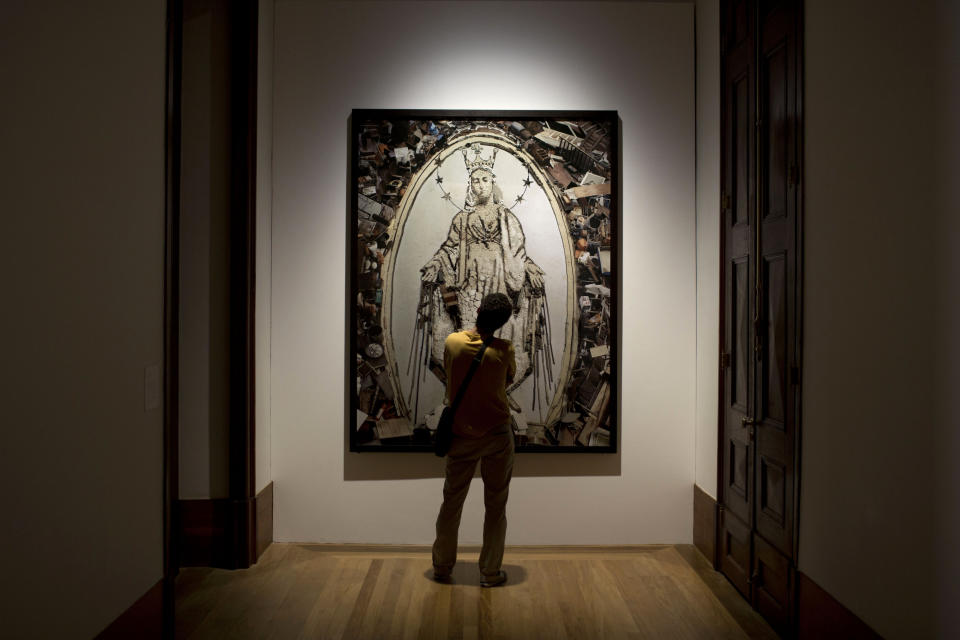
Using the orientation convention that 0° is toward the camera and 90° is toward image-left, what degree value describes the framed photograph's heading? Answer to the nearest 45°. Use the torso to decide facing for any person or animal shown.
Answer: approximately 0°

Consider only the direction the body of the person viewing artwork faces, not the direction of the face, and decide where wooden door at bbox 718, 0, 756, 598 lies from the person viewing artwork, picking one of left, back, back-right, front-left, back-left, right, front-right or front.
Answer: right

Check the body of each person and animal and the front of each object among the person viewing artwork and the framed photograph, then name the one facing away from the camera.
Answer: the person viewing artwork

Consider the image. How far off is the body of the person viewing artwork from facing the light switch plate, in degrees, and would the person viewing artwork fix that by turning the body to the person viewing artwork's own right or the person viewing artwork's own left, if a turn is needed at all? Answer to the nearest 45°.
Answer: approximately 135° to the person viewing artwork's own left

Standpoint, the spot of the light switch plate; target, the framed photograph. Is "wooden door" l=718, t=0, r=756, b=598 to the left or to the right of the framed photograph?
right

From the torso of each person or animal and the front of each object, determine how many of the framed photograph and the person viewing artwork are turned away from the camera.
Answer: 1

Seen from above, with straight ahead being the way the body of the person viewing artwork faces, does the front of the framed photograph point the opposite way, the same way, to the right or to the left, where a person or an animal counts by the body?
the opposite way

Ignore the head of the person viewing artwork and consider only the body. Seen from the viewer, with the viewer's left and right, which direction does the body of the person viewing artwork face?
facing away from the viewer

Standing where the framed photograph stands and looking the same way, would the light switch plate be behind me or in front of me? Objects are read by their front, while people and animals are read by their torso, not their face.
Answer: in front

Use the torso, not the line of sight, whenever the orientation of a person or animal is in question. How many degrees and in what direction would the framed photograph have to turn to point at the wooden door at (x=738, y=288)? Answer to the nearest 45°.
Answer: approximately 45° to its left

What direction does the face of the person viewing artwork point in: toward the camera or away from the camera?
away from the camera

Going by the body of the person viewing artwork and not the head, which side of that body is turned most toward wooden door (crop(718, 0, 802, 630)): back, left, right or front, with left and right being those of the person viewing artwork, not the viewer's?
right

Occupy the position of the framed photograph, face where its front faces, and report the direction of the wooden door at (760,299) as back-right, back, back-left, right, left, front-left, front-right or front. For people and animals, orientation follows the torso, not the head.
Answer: front-left

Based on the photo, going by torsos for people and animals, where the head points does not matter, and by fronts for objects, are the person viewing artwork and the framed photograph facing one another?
yes
